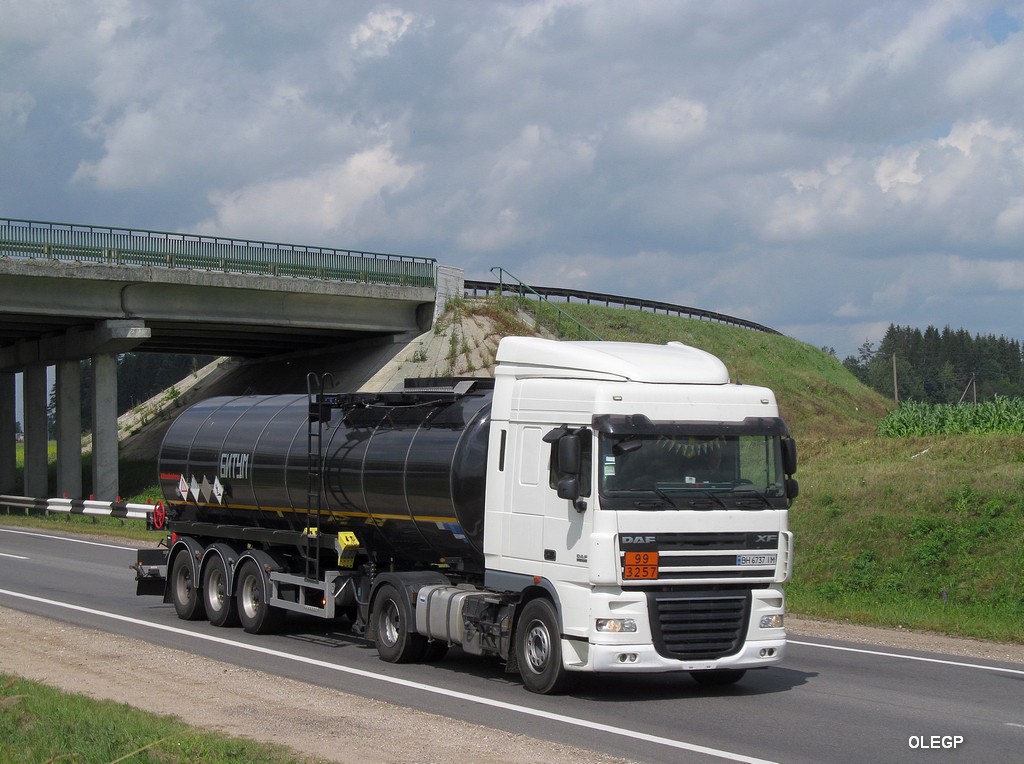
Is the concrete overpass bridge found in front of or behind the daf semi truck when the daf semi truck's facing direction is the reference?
behind

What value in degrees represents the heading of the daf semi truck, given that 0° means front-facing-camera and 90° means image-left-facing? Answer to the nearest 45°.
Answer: approximately 315°

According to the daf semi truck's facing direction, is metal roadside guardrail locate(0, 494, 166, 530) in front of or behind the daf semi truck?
behind
